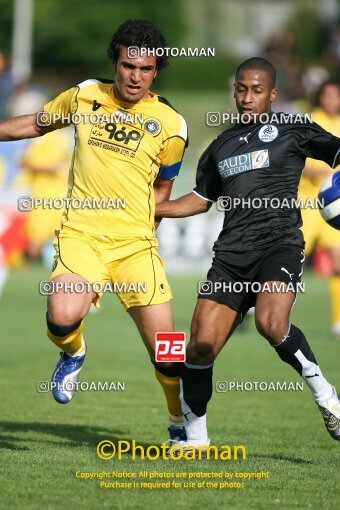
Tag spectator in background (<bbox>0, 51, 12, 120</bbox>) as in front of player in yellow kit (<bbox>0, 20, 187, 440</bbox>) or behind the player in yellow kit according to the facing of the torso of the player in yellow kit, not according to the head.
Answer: behind

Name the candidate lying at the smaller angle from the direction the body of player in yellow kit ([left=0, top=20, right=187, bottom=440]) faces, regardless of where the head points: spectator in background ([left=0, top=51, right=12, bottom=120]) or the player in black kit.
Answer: the player in black kit

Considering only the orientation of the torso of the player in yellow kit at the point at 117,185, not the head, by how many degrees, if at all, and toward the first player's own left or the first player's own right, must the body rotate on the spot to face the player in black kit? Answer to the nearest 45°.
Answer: approximately 90° to the first player's own left

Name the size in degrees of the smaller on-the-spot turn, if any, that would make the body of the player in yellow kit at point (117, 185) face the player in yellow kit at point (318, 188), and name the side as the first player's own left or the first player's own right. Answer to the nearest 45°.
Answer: approximately 135° to the first player's own left

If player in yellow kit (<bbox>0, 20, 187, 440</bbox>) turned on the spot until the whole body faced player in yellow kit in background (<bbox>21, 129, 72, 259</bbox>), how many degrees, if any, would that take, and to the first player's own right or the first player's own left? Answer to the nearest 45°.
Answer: approximately 180°

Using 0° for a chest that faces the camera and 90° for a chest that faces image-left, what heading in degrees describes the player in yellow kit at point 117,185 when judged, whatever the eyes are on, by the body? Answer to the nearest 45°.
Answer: approximately 0°

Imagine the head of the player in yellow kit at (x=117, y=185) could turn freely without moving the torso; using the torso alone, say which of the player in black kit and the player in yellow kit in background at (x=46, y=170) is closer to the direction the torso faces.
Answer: the player in black kit
